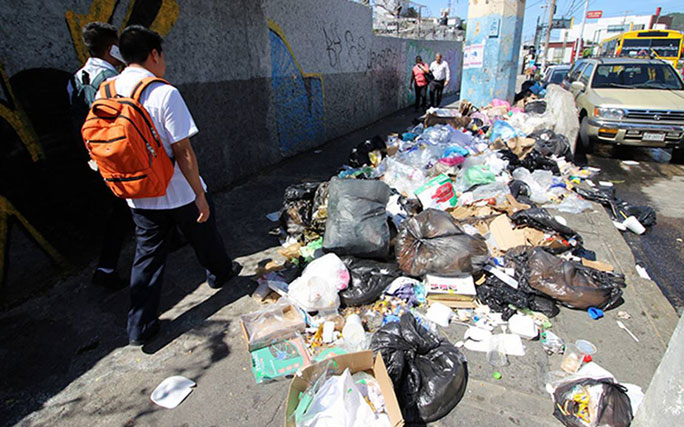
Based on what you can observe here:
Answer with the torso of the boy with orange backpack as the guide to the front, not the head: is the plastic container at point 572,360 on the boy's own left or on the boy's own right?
on the boy's own right

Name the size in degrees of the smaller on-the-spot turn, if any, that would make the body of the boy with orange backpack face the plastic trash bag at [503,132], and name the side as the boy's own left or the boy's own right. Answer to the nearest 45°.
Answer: approximately 45° to the boy's own right

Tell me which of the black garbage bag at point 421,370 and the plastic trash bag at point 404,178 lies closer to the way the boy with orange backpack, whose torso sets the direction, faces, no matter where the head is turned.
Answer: the plastic trash bag

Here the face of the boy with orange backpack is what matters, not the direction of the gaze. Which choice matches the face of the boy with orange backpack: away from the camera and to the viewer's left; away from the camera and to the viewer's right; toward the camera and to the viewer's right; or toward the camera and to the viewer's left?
away from the camera and to the viewer's right

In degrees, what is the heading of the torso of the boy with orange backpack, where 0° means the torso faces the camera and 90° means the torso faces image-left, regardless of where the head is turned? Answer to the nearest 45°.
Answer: approximately 225°

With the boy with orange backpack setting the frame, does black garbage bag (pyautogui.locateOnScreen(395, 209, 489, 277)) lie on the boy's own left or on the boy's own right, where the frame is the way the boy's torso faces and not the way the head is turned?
on the boy's own right

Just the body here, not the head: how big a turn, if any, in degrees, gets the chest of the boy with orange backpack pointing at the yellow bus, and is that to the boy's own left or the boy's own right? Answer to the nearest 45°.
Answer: approximately 45° to the boy's own right

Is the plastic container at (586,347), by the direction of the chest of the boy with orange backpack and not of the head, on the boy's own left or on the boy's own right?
on the boy's own right

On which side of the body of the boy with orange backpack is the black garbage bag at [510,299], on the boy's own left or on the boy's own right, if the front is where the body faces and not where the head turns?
on the boy's own right

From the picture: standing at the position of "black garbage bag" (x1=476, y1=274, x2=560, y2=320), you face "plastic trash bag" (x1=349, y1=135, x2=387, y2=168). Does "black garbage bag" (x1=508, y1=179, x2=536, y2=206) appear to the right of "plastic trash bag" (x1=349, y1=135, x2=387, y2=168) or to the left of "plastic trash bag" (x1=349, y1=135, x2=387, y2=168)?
right
